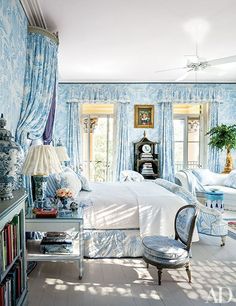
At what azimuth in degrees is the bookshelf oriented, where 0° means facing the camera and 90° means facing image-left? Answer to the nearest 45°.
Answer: approximately 315°

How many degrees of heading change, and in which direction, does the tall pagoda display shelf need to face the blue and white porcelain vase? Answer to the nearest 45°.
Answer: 0° — it already faces it

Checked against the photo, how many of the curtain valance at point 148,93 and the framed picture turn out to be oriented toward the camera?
2

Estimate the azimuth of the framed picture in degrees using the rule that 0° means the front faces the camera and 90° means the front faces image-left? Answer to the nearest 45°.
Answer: approximately 0°

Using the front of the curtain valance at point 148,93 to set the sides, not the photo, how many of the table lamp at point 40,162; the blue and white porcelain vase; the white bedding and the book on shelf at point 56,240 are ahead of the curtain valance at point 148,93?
4

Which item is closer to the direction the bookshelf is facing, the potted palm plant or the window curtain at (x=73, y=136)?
the potted palm plant

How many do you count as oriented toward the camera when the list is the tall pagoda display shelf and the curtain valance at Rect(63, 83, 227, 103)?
2

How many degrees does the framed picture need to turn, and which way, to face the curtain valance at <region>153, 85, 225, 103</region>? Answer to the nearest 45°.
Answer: approximately 90° to its left

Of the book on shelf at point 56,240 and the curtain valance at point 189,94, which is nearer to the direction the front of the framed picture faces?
the book on shelf

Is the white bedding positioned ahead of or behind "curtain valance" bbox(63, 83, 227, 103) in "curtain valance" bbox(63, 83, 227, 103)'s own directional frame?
ahead

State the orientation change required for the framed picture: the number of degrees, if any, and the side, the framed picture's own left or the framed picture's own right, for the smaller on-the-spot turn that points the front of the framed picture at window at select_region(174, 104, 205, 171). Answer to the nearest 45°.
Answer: approximately 90° to the framed picture's own left

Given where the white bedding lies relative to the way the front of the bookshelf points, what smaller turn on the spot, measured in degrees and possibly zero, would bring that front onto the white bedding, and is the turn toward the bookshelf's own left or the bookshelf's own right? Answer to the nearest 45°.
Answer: approximately 90° to the bookshelf's own left

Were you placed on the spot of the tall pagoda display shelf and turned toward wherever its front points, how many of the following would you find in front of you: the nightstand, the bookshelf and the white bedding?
3
